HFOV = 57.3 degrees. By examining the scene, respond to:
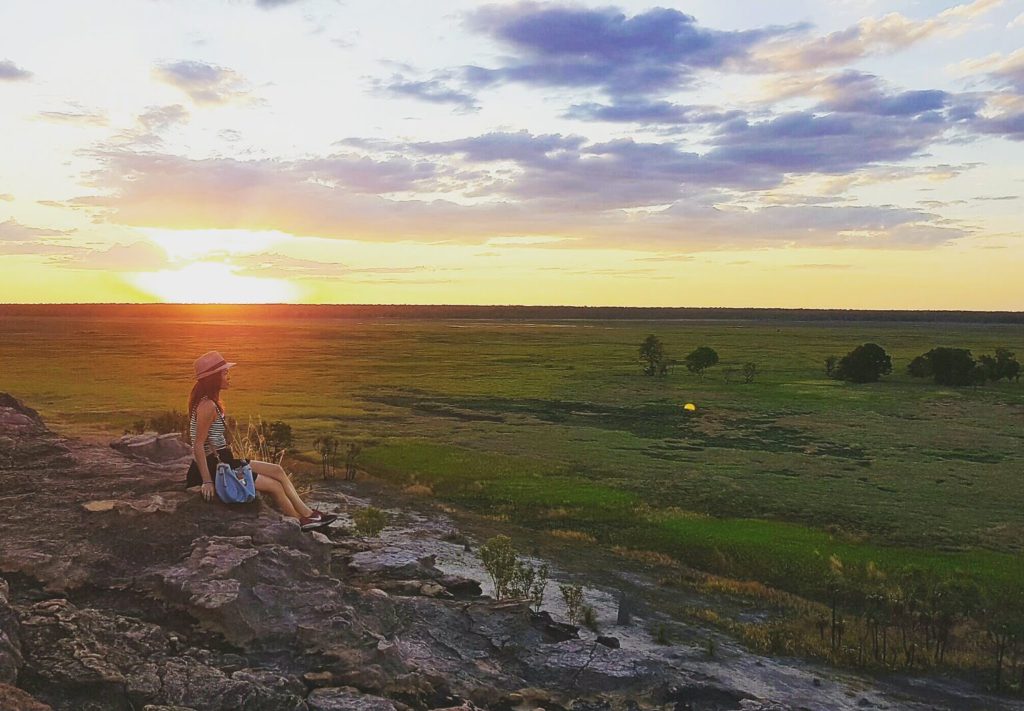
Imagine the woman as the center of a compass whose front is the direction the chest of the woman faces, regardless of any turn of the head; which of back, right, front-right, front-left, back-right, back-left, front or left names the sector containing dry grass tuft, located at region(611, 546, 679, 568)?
front-left

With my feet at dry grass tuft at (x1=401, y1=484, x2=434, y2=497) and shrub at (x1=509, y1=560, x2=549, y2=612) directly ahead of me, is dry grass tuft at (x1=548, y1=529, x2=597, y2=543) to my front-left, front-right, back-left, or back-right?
front-left

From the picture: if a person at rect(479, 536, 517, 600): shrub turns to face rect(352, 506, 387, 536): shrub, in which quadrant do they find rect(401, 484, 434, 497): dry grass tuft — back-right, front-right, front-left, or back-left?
front-right

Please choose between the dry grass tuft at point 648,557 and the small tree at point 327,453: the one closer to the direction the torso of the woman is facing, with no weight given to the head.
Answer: the dry grass tuft

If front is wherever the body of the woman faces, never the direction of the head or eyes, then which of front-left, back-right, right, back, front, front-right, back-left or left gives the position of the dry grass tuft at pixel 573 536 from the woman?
front-left

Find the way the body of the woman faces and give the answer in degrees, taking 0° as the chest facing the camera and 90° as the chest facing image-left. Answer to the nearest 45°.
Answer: approximately 270°

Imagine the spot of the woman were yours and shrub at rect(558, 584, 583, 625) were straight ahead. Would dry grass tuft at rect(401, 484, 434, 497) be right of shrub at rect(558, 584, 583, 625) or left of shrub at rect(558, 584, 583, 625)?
left

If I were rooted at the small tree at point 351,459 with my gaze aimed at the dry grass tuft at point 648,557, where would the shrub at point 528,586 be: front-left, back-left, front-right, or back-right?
front-right

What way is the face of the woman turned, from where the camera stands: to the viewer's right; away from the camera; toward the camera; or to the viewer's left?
to the viewer's right
